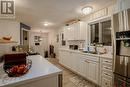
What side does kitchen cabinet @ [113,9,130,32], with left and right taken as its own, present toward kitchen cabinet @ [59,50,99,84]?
right

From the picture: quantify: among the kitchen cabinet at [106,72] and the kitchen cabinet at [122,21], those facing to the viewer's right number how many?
0

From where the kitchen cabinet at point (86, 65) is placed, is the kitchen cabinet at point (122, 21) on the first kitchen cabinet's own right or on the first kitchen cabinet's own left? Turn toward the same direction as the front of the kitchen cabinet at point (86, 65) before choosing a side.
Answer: on the first kitchen cabinet's own left

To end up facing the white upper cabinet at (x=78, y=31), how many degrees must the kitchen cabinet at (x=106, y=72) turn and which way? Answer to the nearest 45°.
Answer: approximately 90° to its right

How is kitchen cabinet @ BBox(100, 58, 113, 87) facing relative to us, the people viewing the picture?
facing the viewer and to the left of the viewer

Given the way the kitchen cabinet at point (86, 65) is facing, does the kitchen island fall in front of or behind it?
in front

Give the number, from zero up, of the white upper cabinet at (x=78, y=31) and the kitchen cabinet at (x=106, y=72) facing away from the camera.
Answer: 0

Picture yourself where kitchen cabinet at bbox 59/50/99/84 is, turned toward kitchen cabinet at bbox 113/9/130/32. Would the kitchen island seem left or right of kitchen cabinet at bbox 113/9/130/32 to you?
right

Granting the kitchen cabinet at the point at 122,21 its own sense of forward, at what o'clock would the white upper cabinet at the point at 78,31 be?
The white upper cabinet is roughly at 3 o'clock from the kitchen cabinet.

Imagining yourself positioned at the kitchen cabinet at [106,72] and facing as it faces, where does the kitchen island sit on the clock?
The kitchen island is roughly at 11 o'clock from the kitchen cabinet.

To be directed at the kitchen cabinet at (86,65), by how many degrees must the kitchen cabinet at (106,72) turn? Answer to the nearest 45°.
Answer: approximately 90° to its right
